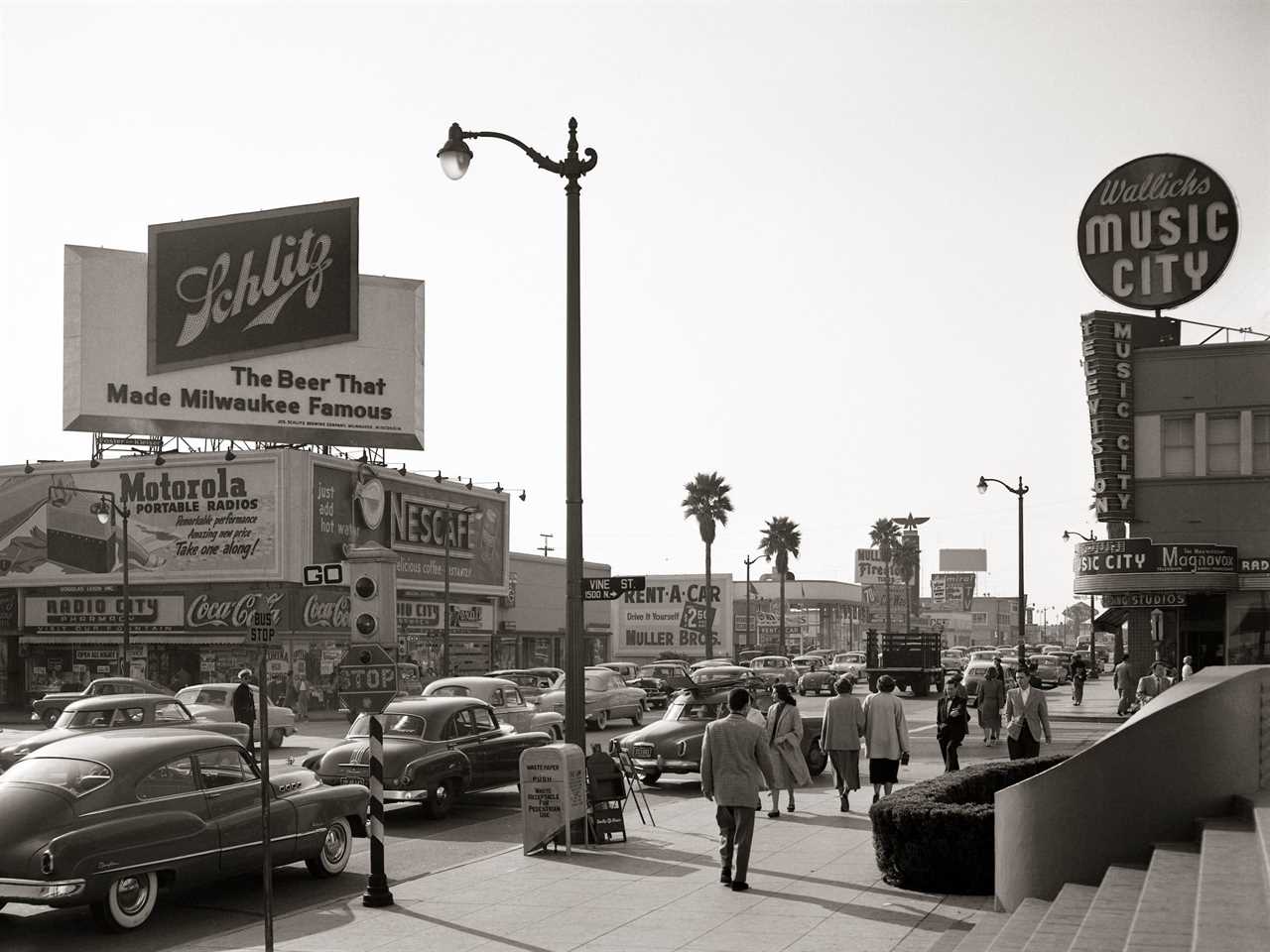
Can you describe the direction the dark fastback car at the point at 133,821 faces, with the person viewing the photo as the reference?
facing away from the viewer and to the right of the viewer

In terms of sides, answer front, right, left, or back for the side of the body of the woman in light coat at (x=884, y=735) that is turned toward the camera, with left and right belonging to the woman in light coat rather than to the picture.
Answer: back

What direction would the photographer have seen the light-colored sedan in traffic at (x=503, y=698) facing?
facing away from the viewer and to the right of the viewer

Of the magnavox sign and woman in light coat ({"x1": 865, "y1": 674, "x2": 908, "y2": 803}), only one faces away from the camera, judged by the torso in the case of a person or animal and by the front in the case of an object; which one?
the woman in light coat

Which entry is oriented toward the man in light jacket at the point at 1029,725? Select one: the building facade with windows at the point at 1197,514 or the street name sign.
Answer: the building facade with windows

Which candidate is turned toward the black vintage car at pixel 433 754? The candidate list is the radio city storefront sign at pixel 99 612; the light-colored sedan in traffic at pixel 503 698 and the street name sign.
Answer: the radio city storefront sign

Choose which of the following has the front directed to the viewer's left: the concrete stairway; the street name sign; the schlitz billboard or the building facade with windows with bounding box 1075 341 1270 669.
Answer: the concrete stairway

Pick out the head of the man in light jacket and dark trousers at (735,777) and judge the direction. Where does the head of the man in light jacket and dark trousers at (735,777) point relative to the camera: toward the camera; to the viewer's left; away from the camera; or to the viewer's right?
away from the camera

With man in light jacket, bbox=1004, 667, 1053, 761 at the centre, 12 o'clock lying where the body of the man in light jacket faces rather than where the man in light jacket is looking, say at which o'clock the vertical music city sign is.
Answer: The vertical music city sign is roughly at 6 o'clock from the man in light jacket.

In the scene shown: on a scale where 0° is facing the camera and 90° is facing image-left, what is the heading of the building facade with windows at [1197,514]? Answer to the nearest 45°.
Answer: approximately 0°
